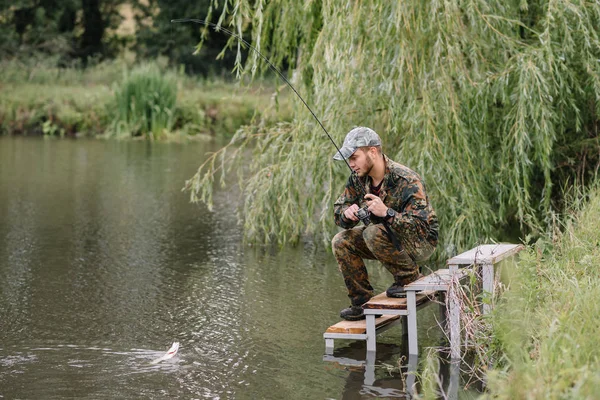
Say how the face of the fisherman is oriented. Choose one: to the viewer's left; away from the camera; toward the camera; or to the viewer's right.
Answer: to the viewer's left

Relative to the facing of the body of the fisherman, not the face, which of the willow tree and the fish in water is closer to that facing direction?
the fish in water

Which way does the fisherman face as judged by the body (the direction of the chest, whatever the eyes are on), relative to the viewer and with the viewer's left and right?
facing the viewer and to the left of the viewer

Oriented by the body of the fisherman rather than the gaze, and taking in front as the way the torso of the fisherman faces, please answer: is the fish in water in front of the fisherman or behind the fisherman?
in front

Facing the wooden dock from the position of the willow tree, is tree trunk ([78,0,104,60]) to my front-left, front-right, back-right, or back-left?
back-right
